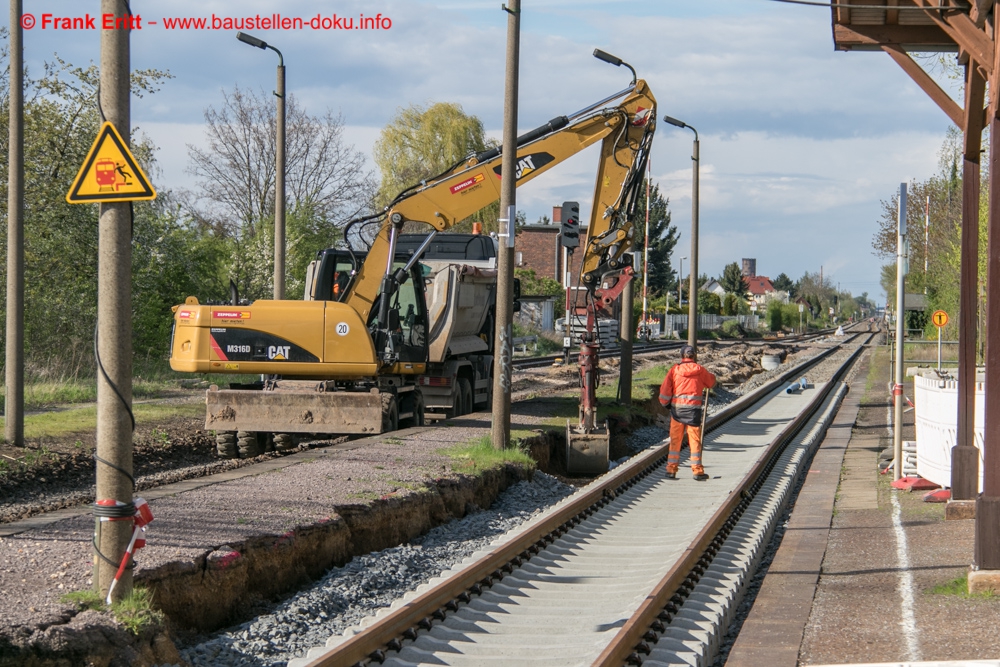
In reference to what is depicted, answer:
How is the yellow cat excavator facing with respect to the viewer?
to the viewer's right

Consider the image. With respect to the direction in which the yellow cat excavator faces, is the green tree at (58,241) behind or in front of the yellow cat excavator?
behind

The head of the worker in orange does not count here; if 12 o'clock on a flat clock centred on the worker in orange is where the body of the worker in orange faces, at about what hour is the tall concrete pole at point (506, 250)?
The tall concrete pole is roughly at 9 o'clock from the worker in orange.

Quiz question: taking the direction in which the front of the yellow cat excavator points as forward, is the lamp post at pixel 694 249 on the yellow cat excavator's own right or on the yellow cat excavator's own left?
on the yellow cat excavator's own left

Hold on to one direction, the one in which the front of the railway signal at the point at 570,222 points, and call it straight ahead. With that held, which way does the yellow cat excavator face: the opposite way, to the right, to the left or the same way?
to the left

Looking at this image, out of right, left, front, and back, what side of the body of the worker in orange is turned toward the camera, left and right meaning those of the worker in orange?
back

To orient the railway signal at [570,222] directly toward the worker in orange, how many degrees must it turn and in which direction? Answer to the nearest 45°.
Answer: approximately 45° to its left

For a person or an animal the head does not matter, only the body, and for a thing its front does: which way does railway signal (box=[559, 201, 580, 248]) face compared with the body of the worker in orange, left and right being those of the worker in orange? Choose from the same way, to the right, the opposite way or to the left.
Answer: the opposite way
